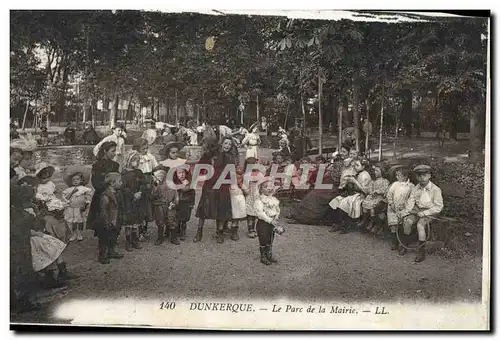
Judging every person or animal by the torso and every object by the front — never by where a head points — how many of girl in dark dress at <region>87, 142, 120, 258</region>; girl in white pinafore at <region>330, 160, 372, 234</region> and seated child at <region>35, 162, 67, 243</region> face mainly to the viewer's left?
1

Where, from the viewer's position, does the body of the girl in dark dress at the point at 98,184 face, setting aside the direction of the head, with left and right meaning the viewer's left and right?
facing to the right of the viewer

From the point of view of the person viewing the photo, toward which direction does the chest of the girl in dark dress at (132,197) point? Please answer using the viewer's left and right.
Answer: facing the viewer and to the right of the viewer

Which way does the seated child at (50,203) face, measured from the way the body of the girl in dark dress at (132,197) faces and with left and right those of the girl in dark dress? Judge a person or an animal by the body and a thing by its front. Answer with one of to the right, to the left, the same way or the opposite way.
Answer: the same way

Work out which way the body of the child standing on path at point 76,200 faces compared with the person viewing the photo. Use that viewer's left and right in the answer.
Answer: facing the viewer

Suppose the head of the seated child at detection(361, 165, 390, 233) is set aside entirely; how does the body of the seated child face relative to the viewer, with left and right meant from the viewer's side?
facing the viewer and to the left of the viewer

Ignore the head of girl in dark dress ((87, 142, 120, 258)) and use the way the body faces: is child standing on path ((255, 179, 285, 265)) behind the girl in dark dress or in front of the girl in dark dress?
in front

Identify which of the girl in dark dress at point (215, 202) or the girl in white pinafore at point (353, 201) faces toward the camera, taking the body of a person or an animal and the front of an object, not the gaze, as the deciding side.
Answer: the girl in dark dress
